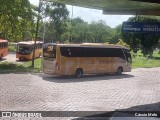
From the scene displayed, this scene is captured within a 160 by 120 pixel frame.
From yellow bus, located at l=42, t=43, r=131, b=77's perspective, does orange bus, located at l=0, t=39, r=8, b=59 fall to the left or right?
on its left

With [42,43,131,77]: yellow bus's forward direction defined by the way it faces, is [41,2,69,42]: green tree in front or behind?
behind

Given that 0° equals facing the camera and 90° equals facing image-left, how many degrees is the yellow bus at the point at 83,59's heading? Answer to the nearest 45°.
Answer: approximately 225°
